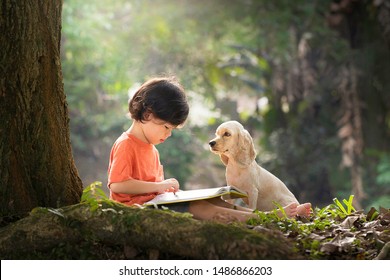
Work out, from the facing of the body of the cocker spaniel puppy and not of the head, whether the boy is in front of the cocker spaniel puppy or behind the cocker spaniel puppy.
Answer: in front

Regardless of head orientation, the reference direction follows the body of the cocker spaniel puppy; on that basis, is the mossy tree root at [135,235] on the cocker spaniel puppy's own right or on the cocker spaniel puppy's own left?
on the cocker spaniel puppy's own left

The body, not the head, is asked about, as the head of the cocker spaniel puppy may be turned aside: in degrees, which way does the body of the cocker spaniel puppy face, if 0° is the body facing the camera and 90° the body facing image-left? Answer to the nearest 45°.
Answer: approximately 90°
